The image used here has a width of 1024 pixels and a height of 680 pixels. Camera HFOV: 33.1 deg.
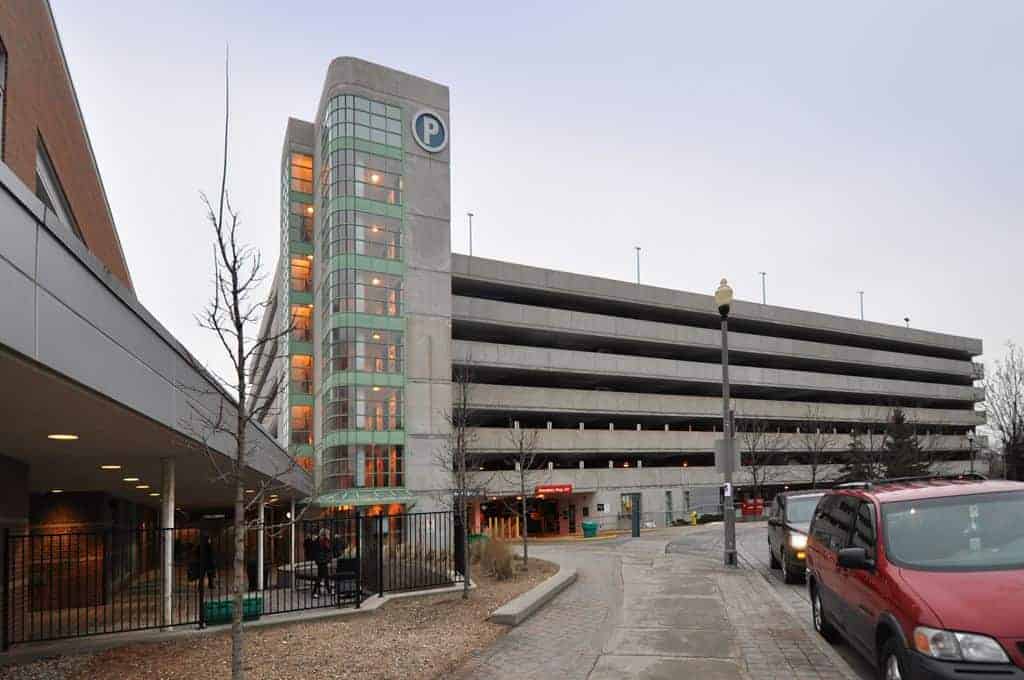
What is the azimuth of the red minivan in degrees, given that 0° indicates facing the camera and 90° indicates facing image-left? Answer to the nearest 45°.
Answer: approximately 315°

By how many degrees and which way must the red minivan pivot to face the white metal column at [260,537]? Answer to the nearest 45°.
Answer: approximately 180°

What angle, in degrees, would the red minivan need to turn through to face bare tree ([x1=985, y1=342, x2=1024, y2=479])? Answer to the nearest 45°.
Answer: approximately 135° to its left
